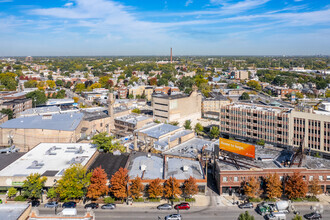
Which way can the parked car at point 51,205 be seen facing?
to the viewer's left

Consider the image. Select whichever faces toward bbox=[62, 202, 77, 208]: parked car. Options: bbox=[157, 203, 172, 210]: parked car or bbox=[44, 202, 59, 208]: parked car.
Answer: bbox=[157, 203, 172, 210]: parked car

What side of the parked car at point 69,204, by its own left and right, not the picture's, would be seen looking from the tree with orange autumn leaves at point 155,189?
back

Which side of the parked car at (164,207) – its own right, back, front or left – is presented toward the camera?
left

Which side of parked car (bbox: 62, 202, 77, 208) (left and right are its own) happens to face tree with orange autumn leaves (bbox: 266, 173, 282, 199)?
back

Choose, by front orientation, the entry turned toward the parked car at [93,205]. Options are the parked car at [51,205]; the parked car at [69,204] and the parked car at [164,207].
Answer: the parked car at [164,207]

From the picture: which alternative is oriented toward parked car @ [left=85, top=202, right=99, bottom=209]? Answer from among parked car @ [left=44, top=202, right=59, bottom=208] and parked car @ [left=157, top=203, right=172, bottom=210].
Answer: parked car @ [left=157, top=203, right=172, bottom=210]

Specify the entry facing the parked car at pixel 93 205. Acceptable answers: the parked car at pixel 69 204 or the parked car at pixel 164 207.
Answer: the parked car at pixel 164 207

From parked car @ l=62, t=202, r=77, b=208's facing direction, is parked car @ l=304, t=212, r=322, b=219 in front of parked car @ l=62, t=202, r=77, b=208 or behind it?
behind

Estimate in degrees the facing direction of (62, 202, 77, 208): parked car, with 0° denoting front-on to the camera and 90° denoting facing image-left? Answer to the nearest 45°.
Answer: approximately 90°

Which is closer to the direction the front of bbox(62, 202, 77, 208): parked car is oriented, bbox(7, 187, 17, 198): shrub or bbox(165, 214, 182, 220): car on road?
the shrub
